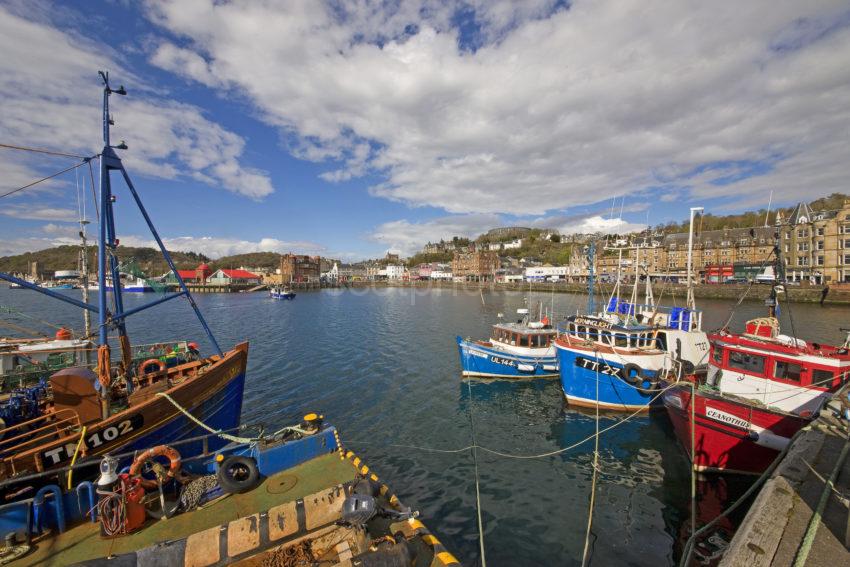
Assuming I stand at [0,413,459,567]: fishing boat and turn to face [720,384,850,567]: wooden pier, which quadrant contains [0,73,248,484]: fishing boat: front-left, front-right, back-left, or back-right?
back-left

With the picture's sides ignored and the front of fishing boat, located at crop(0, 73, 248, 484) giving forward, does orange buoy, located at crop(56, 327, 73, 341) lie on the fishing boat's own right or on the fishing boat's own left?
on the fishing boat's own left

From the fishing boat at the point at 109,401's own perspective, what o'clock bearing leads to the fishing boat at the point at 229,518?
the fishing boat at the point at 229,518 is roughly at 4 o'clock from the fishing boat at the point at 109,401.

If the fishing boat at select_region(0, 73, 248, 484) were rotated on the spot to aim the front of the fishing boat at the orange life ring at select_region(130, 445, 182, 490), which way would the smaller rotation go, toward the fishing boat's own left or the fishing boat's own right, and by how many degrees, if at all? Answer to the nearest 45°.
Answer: approximately 135° to the fishing boat's own right

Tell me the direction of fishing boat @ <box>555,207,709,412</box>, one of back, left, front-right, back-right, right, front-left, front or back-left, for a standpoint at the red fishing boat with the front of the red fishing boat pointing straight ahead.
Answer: right

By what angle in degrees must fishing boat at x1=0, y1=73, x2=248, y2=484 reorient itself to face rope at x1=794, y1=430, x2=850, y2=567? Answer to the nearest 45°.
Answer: approximately 90° to its right

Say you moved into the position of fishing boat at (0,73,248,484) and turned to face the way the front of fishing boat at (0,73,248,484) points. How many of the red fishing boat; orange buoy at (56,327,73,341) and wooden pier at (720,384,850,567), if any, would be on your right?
2

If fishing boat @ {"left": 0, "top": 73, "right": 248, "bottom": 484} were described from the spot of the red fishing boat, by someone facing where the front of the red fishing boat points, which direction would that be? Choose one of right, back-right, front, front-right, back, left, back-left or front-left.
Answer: front

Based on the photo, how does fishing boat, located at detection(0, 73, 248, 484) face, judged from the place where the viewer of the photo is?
facing away from the viewer and to the right of the viewer

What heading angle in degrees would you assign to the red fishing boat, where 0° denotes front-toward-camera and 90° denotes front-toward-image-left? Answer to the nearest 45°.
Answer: approximately 45°
